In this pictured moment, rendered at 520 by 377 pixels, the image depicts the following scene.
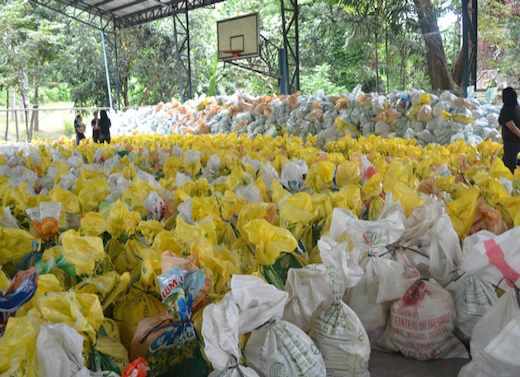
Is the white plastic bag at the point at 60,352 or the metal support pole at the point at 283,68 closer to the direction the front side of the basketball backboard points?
the white plastic bag

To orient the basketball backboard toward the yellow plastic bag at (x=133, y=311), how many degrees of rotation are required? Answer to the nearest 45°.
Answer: approximately 45° to its left

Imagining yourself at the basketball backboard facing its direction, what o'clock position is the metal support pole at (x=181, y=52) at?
The metal support pole is roughly at 3 o'clock from the basketball backboard.

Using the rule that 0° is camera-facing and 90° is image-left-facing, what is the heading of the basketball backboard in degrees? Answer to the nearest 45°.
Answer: approximately 45°

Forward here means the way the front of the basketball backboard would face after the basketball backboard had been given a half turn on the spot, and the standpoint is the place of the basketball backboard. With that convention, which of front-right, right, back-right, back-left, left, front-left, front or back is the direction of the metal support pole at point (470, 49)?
right

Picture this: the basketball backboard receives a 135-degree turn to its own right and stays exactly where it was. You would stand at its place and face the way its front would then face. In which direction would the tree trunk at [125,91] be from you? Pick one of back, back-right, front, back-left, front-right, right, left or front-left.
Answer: front-left

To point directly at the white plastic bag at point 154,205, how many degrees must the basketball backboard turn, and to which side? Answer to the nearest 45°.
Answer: approximately 45° to its left

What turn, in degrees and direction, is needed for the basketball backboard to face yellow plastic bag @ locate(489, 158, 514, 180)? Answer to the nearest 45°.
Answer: approximately 45° to its left

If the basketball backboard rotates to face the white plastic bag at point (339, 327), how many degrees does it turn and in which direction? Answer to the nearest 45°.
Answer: approximately 45° to its left

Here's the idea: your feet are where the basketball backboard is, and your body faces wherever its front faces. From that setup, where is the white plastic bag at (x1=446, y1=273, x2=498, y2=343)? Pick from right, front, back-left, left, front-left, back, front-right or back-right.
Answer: front-left

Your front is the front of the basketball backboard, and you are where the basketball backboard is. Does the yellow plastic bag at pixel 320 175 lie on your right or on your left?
on your left

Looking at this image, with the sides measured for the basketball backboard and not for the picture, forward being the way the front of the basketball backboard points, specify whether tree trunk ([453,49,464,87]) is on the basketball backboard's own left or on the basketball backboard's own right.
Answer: on the basketball backboard's own left

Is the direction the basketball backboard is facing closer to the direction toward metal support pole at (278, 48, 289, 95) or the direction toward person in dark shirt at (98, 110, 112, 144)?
the person in dark shirt
